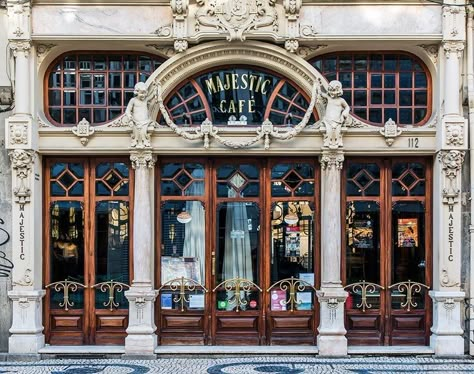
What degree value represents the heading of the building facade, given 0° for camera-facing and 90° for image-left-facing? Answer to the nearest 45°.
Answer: approximately 0°
